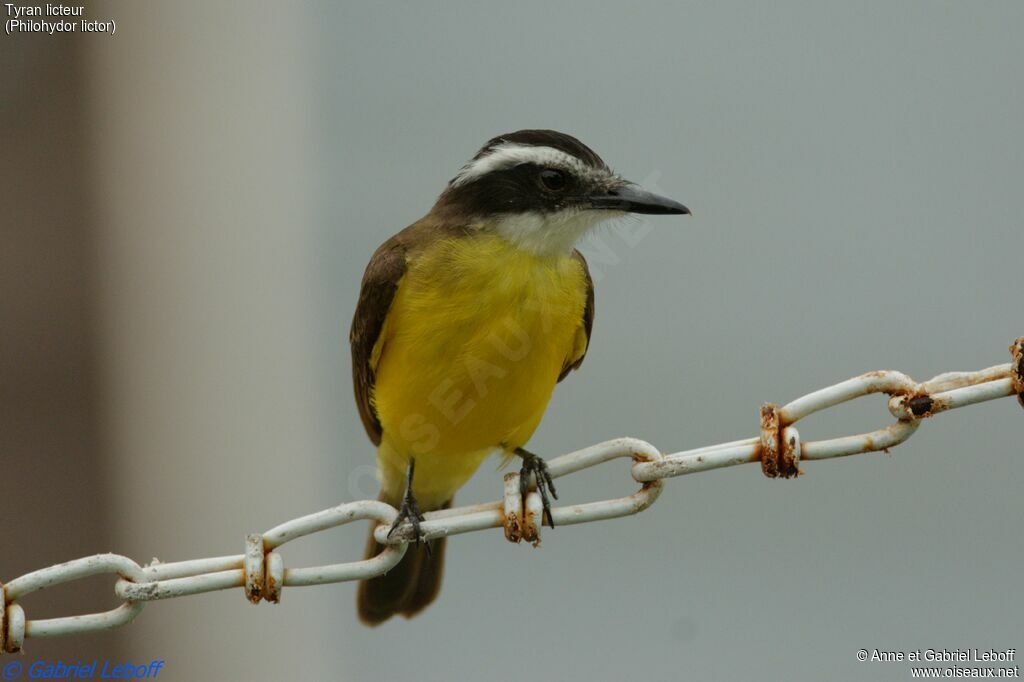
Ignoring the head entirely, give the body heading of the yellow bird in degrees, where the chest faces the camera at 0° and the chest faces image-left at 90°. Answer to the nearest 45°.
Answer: approximately 315°
